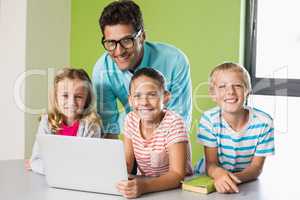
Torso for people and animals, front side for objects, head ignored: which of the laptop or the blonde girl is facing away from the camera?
the laptop

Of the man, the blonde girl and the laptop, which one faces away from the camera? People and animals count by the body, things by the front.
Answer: the laptop

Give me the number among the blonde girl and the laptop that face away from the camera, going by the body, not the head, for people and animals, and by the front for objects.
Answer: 1

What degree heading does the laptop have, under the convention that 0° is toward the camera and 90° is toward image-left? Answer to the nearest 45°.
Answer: approximately 180°

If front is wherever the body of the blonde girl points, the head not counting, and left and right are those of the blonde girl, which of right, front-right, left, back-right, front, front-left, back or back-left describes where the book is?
front-left

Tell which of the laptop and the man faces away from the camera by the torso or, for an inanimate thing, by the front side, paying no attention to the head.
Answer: the laptop

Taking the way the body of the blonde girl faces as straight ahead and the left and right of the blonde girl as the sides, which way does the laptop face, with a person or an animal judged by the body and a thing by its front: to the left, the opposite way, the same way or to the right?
the opposite way
